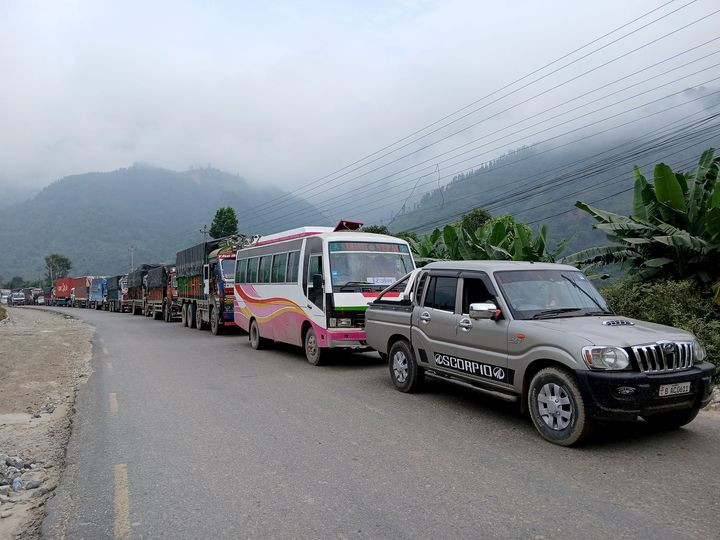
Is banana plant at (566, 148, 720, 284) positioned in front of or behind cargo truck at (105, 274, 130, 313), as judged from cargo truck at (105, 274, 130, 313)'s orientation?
in front

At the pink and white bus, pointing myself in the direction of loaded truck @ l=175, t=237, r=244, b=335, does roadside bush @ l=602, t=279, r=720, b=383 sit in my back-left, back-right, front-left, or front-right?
back-right

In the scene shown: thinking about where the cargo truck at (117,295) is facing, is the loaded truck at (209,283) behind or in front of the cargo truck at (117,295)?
in front

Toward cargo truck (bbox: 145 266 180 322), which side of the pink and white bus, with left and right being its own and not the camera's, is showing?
back

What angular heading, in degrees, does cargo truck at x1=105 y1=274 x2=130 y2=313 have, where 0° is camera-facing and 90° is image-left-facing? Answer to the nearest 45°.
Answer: approximately 315°

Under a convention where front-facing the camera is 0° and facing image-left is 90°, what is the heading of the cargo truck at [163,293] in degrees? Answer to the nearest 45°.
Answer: approximately 315°

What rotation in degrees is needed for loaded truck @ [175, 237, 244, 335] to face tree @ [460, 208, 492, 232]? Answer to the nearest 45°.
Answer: approximately 90° to its left

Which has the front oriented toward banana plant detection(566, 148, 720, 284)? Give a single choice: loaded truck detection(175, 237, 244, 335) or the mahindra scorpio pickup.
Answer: the loaded truck

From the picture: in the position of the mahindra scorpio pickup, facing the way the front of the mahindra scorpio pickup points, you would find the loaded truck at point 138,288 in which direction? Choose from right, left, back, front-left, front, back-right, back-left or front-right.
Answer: back

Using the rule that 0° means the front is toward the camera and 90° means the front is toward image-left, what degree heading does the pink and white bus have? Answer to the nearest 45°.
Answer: approximately 315°

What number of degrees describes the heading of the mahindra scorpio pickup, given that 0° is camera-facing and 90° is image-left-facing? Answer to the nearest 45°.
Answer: approximately 315°

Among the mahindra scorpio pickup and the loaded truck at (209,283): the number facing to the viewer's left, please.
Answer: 0
